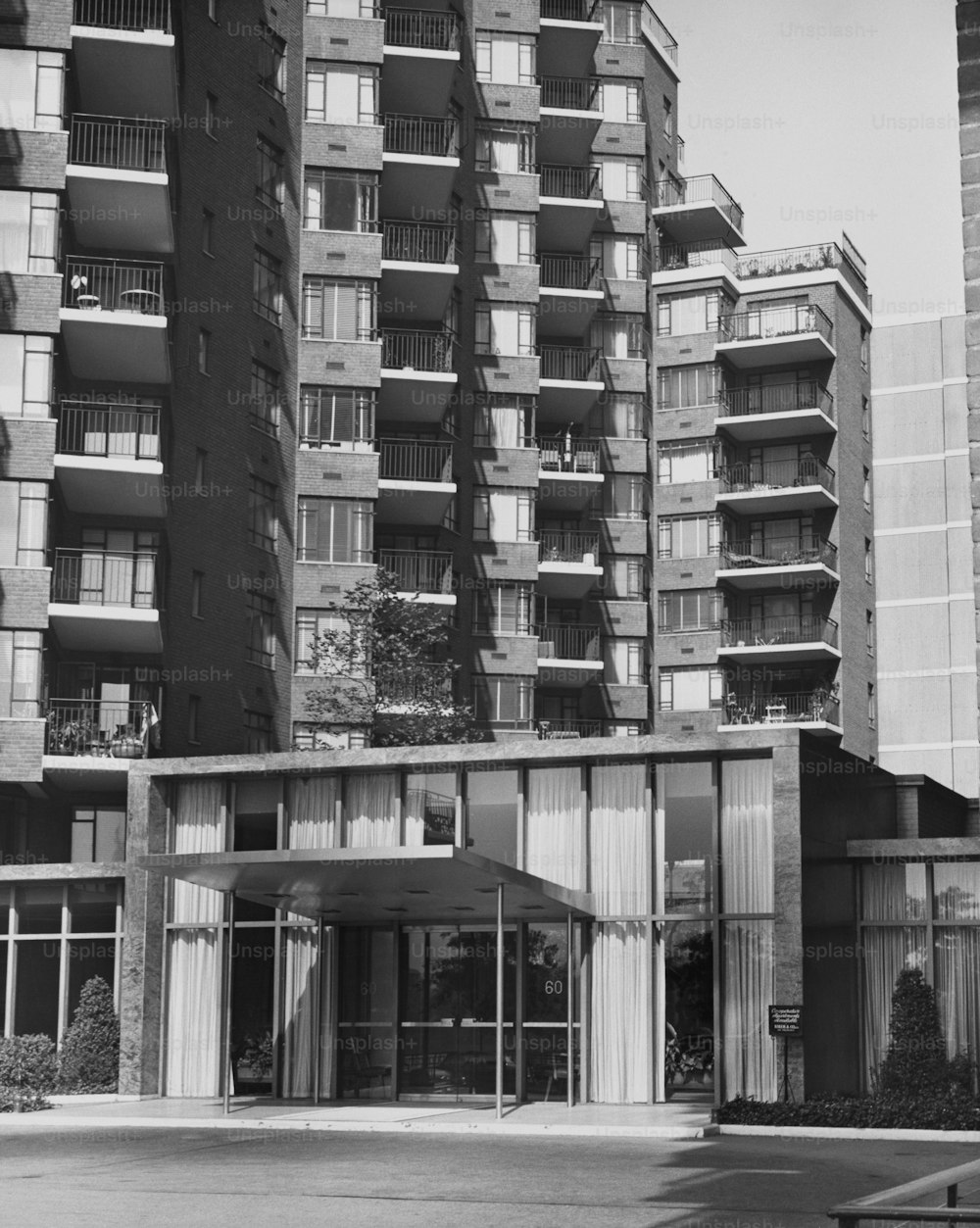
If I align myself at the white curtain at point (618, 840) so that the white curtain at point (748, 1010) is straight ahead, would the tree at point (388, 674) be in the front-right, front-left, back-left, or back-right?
back-left

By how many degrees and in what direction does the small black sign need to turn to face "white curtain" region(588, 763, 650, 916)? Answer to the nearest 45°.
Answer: approximately 135° to its right

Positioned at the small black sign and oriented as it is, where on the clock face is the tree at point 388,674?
The tree is roughly at 5 o'clock from the small black sign.

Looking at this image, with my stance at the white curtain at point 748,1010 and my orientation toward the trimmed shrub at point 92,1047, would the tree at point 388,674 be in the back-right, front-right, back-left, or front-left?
front-right

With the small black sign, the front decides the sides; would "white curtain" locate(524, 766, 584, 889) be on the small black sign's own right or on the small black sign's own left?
on the small black sign's own right

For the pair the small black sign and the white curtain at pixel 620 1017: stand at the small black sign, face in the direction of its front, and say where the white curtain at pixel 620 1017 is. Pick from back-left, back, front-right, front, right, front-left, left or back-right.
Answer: back-right

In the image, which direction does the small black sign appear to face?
toward the camera

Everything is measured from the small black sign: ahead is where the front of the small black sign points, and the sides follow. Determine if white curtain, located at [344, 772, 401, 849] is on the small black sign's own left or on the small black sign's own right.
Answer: on the small black sign's own right
